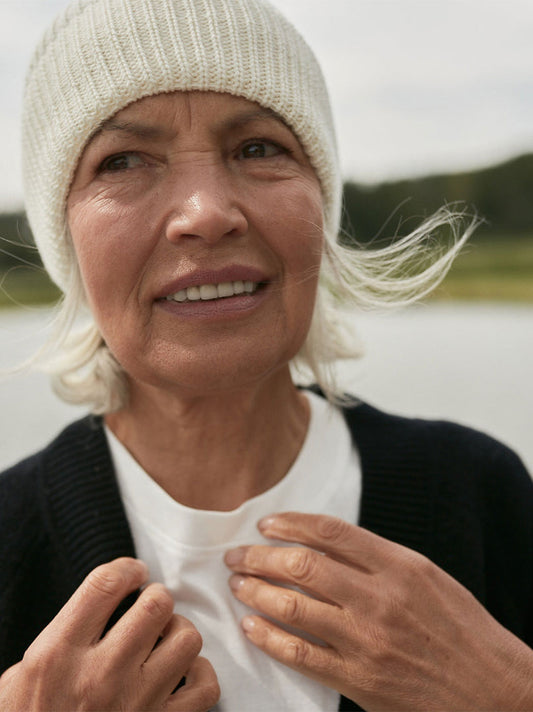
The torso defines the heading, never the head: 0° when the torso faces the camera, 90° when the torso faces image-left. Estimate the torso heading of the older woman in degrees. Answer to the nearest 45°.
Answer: approximately 0°
